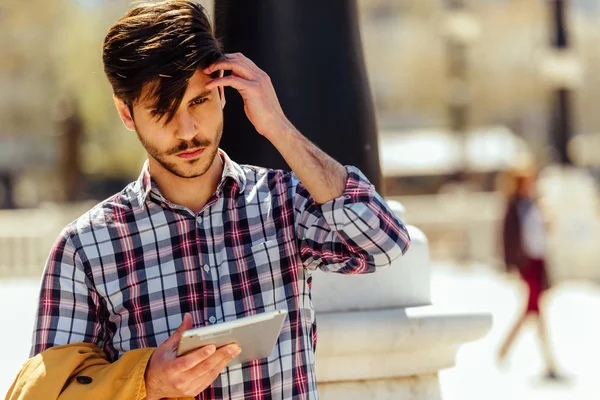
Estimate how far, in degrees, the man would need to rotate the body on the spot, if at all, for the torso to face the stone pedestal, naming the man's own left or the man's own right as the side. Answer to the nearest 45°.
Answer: approximately 135° to the man's own left

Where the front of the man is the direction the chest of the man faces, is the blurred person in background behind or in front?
behind
